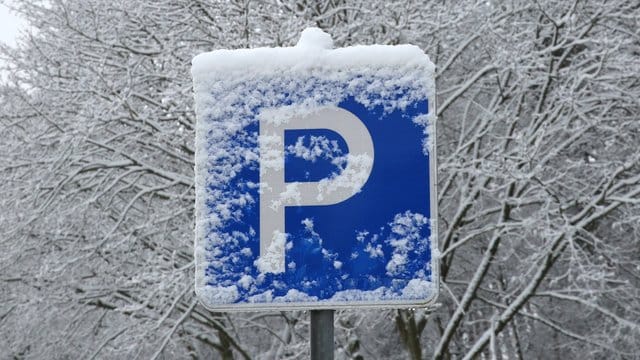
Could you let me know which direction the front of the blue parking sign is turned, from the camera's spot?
facing the viewer
